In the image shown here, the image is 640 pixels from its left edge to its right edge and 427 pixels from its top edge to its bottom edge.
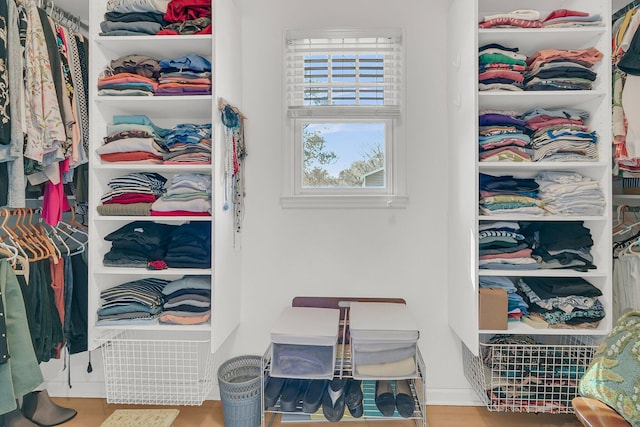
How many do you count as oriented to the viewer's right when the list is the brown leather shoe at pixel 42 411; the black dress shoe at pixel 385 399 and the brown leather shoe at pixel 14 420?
2

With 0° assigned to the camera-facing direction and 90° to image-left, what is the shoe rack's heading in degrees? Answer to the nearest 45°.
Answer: approximately 0°

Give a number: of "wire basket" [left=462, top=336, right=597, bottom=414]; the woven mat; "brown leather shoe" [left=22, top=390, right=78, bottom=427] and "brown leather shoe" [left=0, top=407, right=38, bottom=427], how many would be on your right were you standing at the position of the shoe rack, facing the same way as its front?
3

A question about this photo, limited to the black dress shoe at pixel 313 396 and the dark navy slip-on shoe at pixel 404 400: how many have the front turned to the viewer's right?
0

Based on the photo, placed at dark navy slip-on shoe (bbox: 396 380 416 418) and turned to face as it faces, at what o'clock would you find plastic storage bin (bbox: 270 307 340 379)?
The plastic storage bin is roughly at 2 o'clock from the dark navy slip-on shoe.

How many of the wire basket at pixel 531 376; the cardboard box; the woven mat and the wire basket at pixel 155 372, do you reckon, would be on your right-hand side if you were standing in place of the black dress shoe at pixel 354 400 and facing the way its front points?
2

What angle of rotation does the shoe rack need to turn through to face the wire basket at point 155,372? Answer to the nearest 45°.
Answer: approximately 90° to its right

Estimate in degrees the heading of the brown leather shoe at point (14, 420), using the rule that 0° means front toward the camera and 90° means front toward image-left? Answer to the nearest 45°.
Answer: approximately 270°
